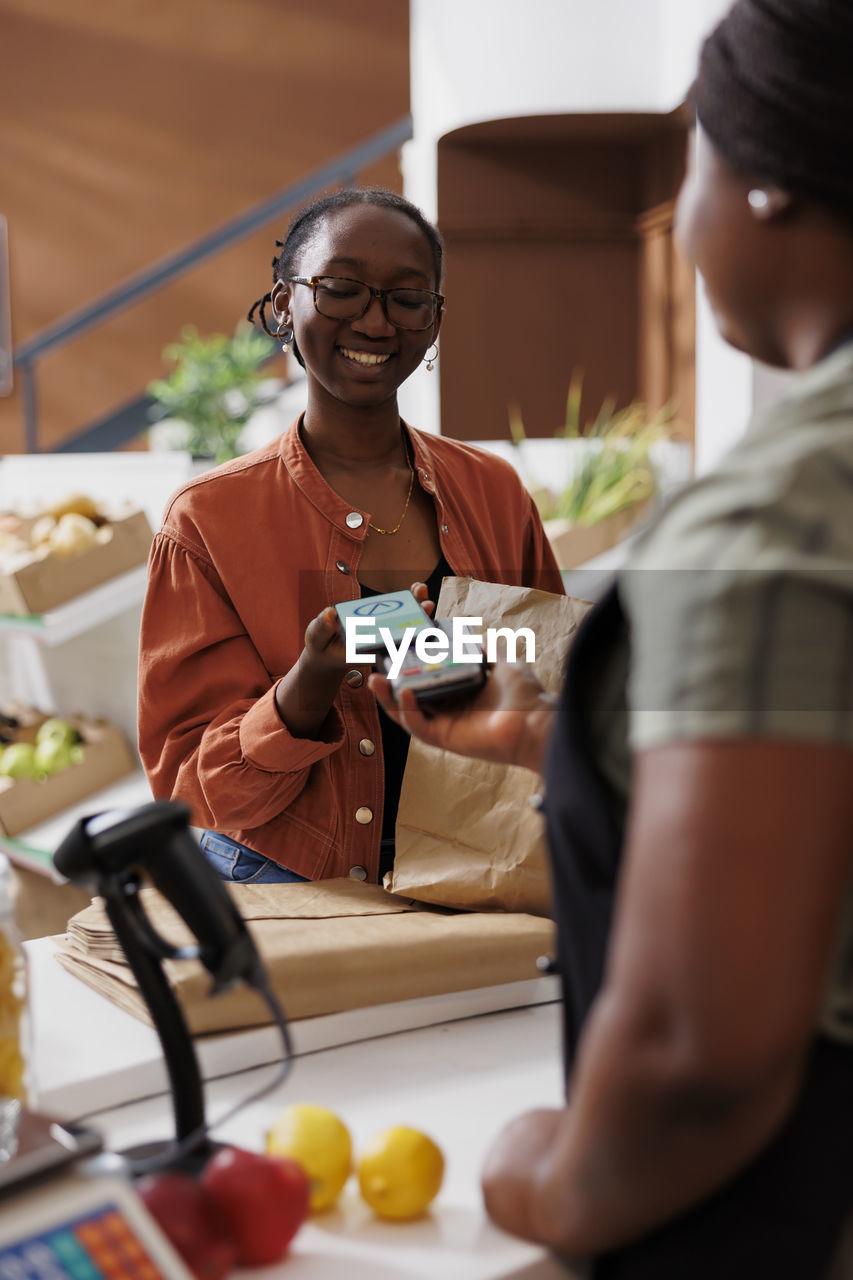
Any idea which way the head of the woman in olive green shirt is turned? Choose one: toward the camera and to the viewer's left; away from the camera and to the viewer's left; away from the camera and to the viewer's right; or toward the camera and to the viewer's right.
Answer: away from the camera and to the viewer's left

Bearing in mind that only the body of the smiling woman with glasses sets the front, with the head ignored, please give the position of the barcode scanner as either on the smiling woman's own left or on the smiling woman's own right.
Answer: on the smiling woman's own right

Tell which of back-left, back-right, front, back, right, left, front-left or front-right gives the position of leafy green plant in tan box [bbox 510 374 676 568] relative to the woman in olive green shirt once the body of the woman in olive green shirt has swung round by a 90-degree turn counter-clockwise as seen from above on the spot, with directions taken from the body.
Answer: back-right

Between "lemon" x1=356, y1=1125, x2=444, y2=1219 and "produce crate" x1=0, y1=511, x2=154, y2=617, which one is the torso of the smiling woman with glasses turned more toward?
the lemon

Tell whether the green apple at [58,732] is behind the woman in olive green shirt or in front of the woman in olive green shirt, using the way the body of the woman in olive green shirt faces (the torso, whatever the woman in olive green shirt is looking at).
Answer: in front

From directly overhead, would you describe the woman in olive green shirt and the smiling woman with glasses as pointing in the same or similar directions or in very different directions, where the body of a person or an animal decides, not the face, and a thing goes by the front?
very different directions

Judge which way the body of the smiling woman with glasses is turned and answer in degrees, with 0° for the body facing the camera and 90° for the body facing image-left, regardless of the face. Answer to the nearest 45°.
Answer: approximately 315°

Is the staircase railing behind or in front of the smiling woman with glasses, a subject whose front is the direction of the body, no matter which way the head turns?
behind

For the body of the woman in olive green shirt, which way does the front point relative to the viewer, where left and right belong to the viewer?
facing away from the viewer and to the left of the viewer
